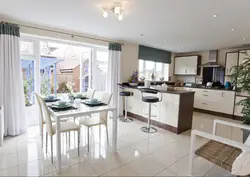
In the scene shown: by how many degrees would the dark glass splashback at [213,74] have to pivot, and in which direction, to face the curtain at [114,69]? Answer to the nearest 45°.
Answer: approximately 45° to its right

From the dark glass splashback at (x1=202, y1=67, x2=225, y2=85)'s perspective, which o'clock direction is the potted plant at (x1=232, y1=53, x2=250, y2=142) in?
The potted plant is roughly at 12 o'clock from the dark glass splashback.

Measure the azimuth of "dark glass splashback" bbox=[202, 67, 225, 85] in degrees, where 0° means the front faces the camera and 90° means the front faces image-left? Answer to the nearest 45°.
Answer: approximately 0°

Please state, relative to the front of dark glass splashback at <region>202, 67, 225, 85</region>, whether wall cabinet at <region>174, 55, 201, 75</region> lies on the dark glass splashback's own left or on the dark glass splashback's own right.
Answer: on the dark glass splashback's own right

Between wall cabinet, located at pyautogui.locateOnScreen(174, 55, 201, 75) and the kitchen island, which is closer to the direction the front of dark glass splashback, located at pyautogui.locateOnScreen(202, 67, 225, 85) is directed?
the kitchen island

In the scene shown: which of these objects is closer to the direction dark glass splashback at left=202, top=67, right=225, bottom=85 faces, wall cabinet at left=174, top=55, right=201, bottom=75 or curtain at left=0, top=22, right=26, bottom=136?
the curtain

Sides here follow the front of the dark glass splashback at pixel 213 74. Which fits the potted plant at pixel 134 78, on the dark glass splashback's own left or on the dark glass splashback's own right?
on the dark glass splashback's own right

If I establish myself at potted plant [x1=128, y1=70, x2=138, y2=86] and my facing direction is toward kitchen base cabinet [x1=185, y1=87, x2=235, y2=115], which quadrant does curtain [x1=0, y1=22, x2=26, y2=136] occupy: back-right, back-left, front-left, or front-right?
back-right
